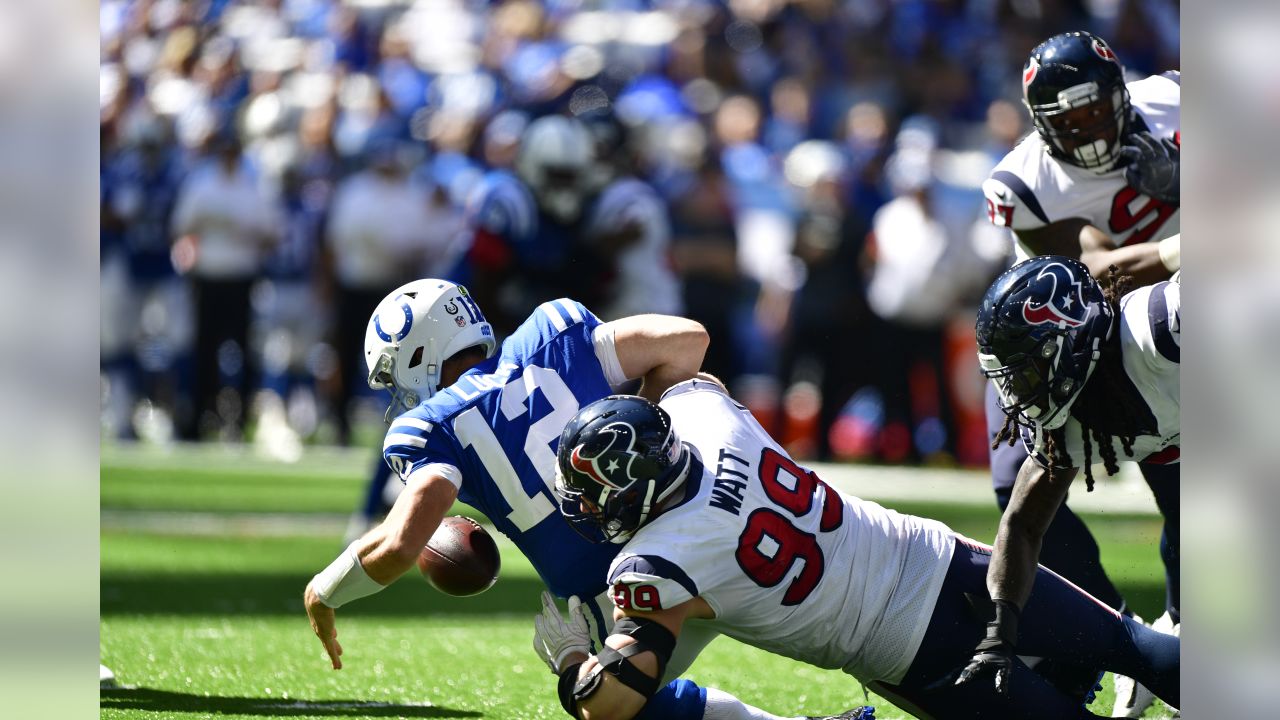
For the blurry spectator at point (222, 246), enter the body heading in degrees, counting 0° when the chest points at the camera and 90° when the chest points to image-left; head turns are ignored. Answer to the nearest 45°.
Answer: approximately 0°

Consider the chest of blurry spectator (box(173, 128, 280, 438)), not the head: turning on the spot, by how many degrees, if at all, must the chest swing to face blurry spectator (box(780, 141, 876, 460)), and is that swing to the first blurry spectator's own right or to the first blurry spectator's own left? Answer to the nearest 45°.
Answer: approximately 45° to the first blurry spectator's own left

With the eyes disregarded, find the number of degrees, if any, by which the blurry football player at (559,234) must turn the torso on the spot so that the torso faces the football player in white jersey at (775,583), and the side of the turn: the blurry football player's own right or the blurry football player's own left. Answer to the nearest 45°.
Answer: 0° — they already face them

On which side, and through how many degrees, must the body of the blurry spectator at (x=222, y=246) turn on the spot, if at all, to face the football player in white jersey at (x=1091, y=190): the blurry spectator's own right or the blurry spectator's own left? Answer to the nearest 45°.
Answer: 0° — they already face them

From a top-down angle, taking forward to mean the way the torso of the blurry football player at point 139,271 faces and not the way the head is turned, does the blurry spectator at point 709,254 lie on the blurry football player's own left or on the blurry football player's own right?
on the blurry football player's own left

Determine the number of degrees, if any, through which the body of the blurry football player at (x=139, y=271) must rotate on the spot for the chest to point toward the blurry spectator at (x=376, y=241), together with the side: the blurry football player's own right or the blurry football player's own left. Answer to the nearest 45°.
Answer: approximately 45° to the blurry football player's own left

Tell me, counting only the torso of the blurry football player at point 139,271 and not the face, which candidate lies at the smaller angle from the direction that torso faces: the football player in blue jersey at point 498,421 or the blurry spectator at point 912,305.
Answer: the football player in blue jersey

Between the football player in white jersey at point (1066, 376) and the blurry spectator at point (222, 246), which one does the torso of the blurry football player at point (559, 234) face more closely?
the football player in white jersey

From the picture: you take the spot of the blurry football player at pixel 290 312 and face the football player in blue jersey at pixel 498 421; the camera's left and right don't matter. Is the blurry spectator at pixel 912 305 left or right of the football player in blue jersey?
left
